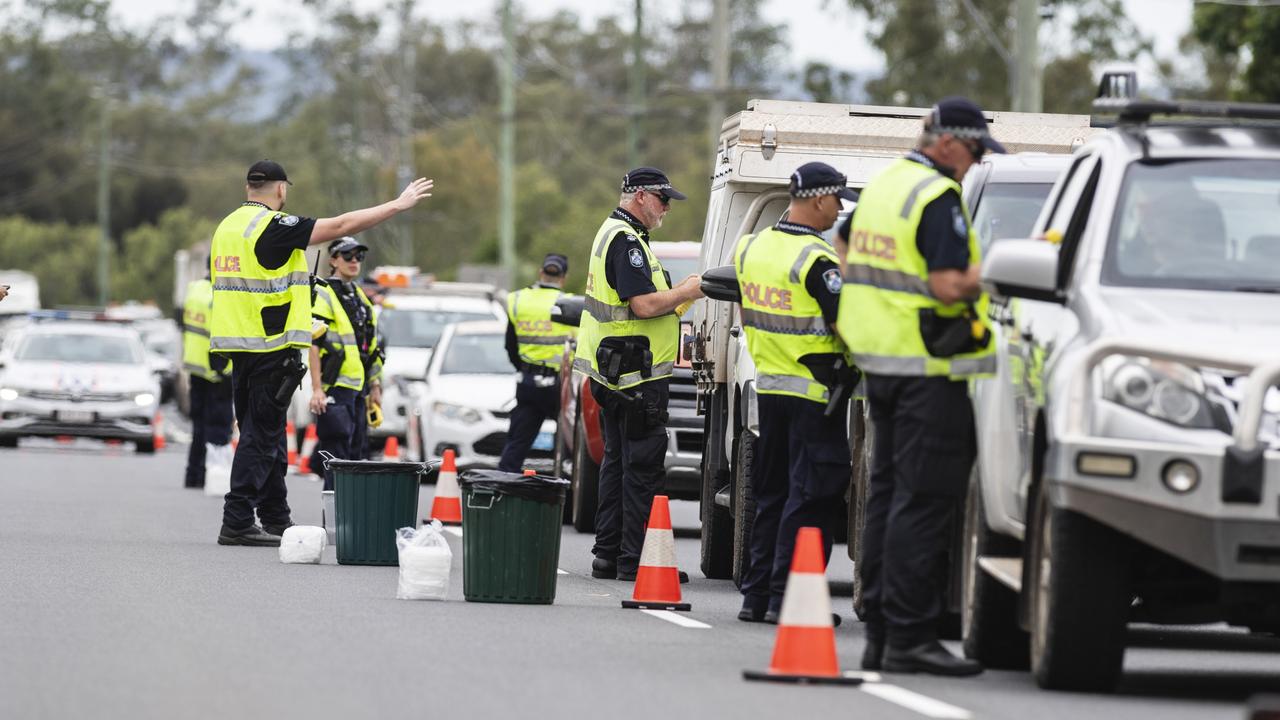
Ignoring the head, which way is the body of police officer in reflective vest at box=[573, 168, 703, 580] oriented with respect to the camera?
to the viewer's right

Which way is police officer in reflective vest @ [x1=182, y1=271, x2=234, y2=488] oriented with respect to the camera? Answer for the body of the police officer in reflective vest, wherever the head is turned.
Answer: away from the camera

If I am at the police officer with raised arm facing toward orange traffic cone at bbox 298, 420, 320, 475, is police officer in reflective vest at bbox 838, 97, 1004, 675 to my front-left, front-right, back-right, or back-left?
back-right

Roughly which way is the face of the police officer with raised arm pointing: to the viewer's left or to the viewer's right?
to the viewer's right

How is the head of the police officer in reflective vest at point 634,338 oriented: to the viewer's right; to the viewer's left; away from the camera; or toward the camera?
to the viewer's right

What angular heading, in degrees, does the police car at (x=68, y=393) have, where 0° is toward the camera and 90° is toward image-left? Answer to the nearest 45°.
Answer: approximately 0°

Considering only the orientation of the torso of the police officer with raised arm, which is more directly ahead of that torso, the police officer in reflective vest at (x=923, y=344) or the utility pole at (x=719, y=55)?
the utility pole

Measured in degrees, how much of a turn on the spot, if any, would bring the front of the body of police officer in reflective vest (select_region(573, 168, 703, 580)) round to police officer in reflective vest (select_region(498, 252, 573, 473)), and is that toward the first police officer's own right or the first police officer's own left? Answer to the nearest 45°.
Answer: approximately 90° to the first police officer's own left

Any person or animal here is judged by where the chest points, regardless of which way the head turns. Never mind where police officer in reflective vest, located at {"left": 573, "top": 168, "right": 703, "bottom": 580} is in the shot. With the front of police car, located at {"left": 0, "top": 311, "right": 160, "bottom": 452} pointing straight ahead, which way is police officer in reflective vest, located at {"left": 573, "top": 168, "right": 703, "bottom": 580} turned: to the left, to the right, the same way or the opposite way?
to the left

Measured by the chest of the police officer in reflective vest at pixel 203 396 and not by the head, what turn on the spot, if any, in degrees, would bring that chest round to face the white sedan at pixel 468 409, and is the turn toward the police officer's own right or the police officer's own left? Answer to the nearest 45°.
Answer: approximately 90° to the police officer's own right

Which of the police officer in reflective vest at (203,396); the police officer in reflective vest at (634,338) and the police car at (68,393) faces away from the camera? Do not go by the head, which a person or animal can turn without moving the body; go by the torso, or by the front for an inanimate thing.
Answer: the police officer in reflective vest at (203,396)
